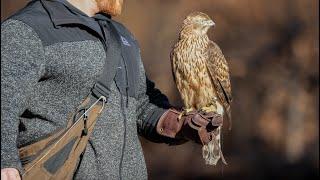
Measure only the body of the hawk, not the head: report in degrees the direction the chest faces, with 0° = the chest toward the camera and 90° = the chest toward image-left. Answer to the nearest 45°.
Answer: approximately 45°
